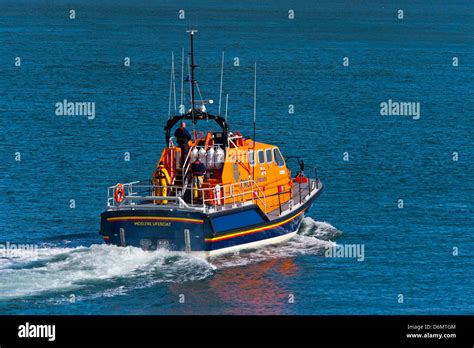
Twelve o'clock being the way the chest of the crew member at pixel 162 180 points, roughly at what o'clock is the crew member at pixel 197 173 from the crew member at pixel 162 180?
the crew member at pixel 197 173 is roughly at 3 o'clock from the crew member at pixel 162 180.

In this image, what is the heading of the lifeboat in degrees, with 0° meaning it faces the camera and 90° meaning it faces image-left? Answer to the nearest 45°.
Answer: approximately 225°

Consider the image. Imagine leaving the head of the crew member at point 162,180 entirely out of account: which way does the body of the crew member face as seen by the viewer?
away from the camera
